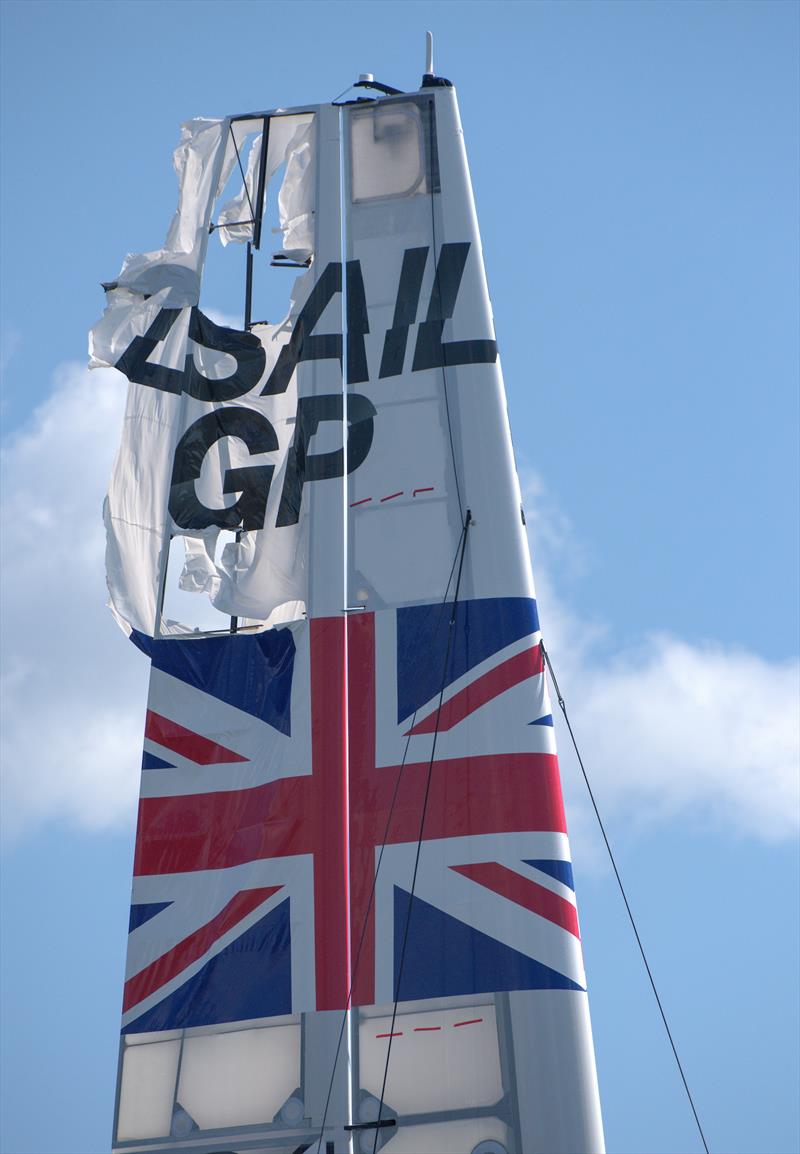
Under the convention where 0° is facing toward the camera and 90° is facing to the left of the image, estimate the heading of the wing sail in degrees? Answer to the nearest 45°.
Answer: approximately 270°
